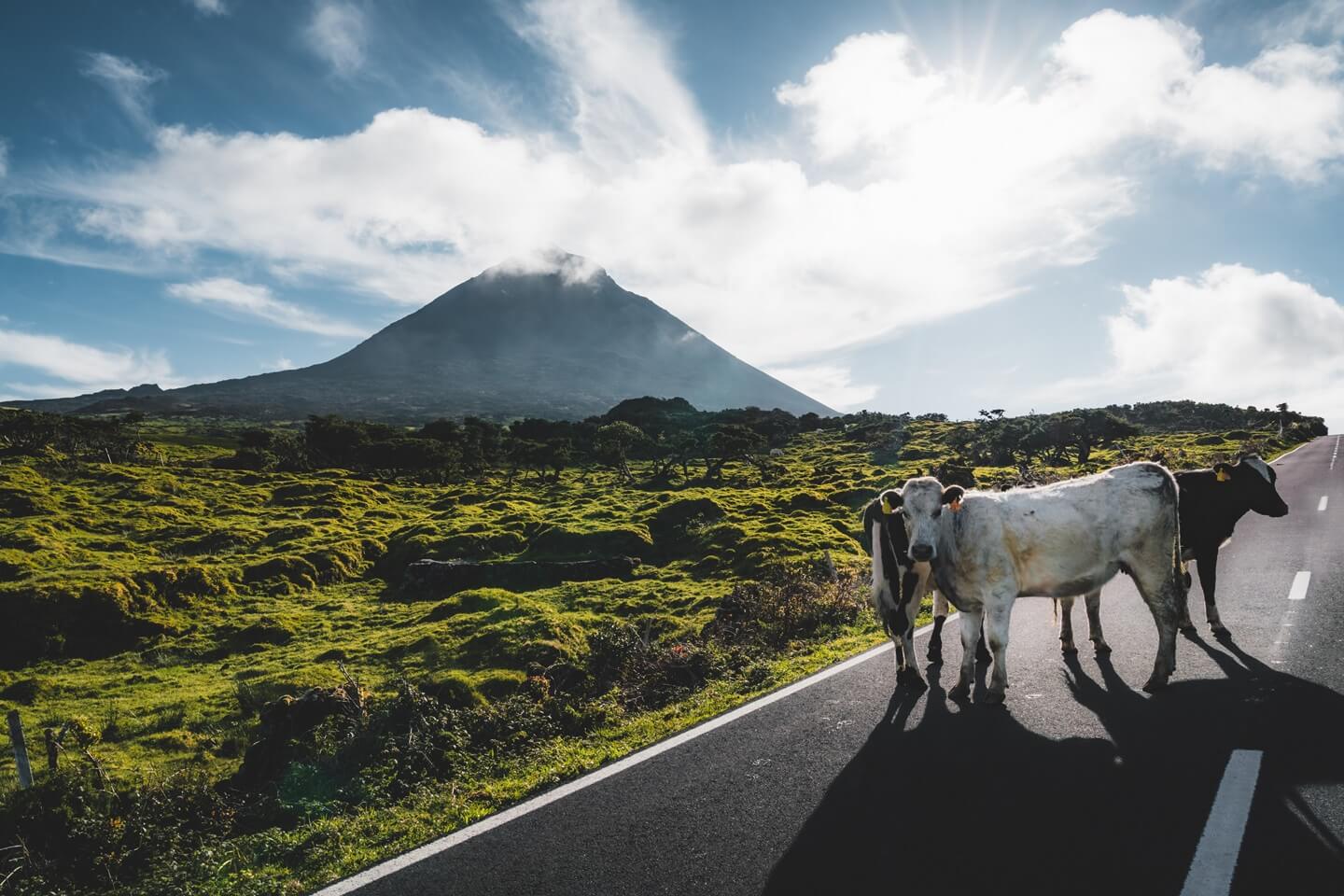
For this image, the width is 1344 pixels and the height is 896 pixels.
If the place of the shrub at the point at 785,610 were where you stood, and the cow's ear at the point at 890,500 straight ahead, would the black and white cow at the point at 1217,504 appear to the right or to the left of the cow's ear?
left

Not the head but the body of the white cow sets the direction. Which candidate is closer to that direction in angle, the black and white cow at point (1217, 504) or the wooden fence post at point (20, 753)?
the wooden fence post

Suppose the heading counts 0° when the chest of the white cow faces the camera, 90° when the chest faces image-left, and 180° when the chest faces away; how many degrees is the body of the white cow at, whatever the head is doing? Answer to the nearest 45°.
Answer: approximately 90°

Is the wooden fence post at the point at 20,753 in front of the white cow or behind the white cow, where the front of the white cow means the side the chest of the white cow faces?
in front

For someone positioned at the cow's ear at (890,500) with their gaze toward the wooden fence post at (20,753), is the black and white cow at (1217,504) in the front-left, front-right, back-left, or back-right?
back-right

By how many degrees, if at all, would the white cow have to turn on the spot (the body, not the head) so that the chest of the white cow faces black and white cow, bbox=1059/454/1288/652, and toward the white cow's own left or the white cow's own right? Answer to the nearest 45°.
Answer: approximately 135° to the white cow's own right

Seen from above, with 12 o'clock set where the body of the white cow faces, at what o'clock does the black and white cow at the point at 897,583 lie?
The black and white cow is roughly at 12 o'clock from the white cow.
